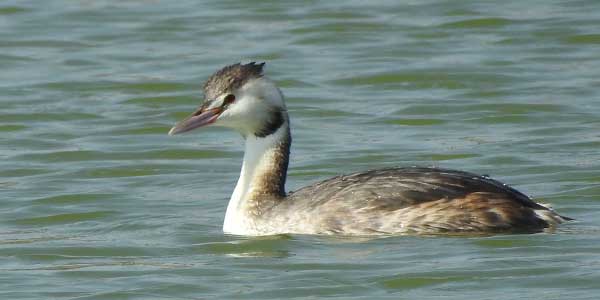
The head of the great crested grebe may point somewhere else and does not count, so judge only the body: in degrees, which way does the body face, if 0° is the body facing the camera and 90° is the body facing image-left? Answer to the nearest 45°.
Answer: approximately 90°
